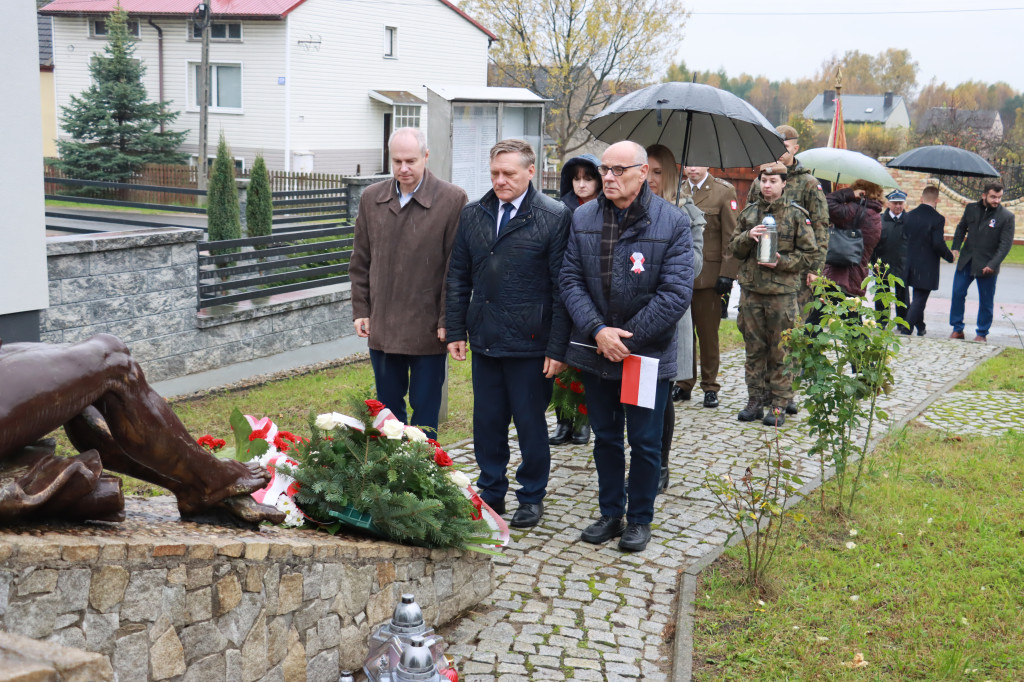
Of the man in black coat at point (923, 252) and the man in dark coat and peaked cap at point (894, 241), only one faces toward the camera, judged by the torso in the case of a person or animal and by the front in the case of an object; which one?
the man in dark coat and peaked cap

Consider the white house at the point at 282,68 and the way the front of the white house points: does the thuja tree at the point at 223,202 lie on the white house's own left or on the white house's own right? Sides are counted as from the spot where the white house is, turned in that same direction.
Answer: on the white house's own right

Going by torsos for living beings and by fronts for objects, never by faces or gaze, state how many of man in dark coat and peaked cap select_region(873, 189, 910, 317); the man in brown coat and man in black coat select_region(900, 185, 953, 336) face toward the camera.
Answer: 2

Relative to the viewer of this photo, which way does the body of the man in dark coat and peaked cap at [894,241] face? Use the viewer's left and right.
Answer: facing the viewer

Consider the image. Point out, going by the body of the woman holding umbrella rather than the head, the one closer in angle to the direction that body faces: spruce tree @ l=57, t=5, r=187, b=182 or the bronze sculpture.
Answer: the bronze sculpture

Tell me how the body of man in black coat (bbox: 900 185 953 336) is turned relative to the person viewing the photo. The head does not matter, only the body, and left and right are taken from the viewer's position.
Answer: facing away from the viewer and to the right of the viewer

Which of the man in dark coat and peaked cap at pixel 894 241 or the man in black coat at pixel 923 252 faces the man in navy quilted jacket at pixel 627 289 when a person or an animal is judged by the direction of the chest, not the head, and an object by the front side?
the man in dark coat and peaked cap

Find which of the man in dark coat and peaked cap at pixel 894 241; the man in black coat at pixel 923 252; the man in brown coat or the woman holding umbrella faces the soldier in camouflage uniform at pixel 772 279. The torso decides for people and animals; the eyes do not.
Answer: the man in dark coat and peaked cap

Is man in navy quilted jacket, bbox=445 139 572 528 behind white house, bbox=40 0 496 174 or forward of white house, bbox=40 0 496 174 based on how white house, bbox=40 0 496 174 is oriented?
forward

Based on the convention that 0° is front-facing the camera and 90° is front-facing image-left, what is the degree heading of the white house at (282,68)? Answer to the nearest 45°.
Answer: approximately 315°

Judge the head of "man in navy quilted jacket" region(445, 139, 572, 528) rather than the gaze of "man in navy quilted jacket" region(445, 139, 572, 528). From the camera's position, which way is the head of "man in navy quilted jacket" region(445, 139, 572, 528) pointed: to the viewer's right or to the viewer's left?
to the viewer's left

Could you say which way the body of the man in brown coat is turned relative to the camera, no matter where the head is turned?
toward the camera

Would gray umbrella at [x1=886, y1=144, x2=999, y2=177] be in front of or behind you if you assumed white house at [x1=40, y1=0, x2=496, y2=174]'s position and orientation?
in front

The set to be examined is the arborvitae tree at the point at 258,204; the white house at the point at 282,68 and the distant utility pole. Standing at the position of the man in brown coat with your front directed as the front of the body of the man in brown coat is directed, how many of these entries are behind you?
3

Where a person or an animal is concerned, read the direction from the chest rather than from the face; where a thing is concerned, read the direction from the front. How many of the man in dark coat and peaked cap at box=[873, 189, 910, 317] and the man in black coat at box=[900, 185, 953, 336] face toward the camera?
1
